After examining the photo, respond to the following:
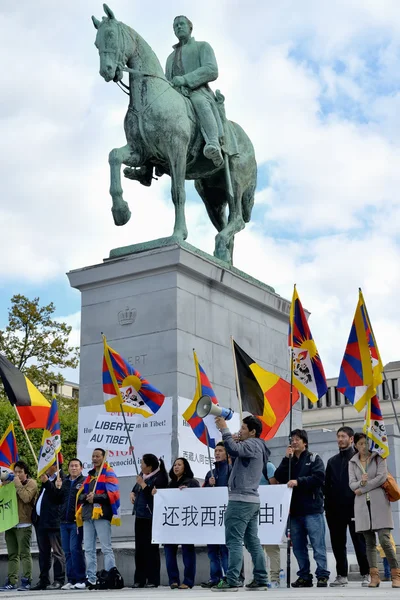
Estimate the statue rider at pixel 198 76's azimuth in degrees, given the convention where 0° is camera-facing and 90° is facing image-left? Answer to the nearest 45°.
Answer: approximately 45°

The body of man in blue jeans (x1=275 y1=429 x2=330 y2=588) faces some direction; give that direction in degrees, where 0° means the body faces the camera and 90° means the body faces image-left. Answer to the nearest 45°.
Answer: approximately 45°

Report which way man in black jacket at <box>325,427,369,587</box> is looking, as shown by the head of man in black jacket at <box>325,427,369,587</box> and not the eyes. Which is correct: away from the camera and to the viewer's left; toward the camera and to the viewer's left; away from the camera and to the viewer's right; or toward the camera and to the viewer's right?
toward the camera and to the viewer's left

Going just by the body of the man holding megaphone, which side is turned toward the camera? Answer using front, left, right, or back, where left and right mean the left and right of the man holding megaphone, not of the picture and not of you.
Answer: left

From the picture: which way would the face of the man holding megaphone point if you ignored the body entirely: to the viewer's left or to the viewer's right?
to the viewer's left

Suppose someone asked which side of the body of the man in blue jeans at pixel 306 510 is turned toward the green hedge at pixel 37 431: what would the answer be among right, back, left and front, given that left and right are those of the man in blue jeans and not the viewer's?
right

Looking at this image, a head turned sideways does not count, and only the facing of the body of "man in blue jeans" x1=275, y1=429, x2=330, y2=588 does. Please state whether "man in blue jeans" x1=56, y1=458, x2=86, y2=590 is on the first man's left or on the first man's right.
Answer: on the first man's right

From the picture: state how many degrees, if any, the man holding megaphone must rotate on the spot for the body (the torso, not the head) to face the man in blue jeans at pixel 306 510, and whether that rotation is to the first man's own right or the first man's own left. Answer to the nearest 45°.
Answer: approximately 135° to the first man's own right

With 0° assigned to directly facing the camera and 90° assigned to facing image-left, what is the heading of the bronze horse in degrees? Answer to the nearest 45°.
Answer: approximately 45°
